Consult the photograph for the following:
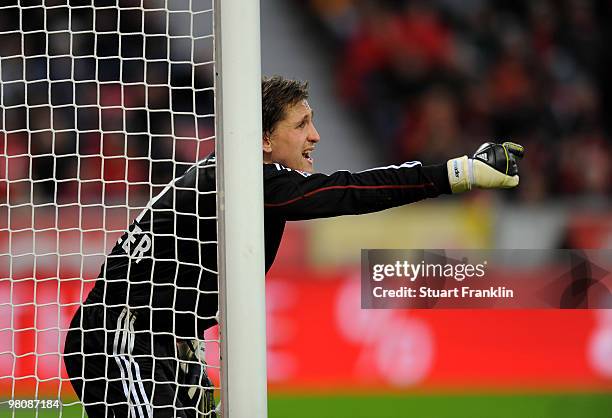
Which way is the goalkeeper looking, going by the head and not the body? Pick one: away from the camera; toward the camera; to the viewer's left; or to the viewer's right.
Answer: to the viewer's right

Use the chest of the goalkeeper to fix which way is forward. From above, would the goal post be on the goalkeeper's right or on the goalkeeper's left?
on the goalkeeper's right

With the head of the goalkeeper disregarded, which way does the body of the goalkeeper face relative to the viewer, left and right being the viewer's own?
facing to the right of the viewer
